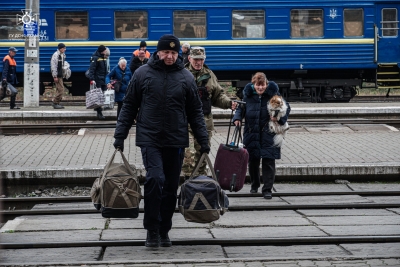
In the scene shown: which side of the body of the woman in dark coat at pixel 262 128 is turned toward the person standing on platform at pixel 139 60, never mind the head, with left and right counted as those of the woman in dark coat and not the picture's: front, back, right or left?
back

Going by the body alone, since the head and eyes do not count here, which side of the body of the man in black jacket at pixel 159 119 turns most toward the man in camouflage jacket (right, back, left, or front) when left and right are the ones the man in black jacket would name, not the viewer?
back

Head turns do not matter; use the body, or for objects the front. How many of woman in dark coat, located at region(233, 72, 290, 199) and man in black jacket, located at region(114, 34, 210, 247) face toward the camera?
2

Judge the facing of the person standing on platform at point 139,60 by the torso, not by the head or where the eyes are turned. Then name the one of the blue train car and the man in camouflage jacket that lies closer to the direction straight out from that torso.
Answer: the man in camouflage jacket

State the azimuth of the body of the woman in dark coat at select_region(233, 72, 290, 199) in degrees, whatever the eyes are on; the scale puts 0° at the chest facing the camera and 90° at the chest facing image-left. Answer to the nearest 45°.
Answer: approximately 0°

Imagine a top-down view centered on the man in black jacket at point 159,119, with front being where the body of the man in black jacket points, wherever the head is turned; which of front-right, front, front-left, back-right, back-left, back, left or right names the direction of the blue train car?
back

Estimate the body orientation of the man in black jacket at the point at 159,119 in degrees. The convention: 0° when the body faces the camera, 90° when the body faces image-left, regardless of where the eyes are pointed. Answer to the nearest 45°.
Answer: approximately 0°

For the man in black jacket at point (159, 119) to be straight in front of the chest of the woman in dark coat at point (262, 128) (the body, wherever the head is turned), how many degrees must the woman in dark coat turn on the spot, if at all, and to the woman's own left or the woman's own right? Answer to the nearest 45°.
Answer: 0° — they already face them

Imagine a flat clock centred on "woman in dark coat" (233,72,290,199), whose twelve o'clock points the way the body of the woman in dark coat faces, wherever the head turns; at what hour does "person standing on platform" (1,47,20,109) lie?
The person standing on platform is roughly at 5 o'clock from the woman in dark coat.

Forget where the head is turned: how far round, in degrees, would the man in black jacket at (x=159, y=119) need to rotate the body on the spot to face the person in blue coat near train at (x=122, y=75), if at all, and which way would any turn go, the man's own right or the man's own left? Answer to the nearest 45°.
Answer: approximately 180°
